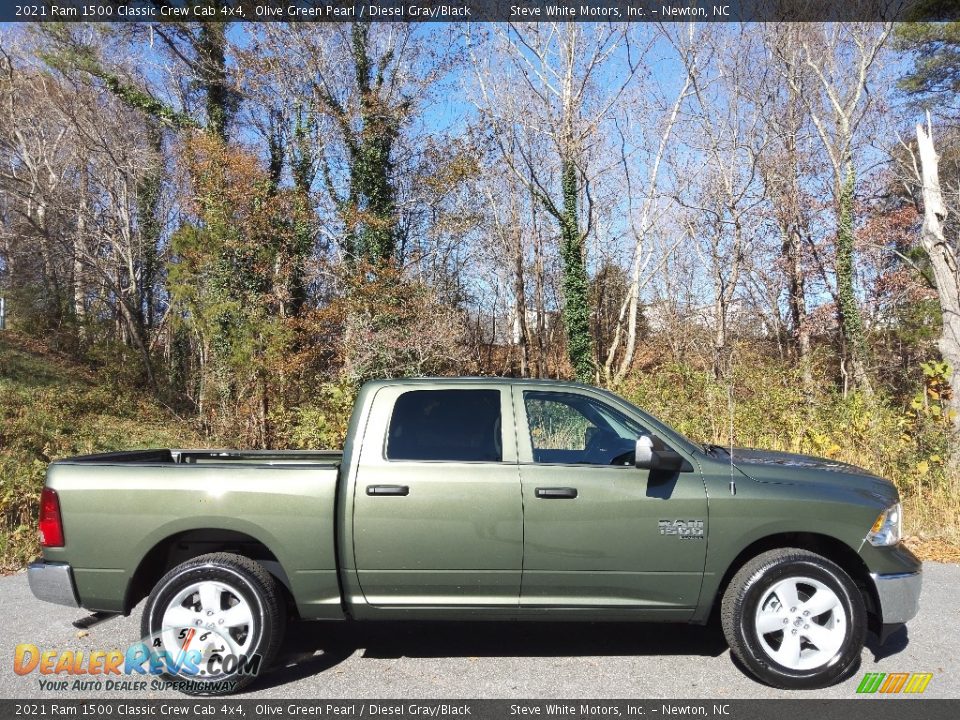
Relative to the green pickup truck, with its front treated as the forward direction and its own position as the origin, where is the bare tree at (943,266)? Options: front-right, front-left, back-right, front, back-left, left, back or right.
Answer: front-left

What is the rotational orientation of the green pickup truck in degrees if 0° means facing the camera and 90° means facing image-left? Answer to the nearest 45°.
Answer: approximately 270°
